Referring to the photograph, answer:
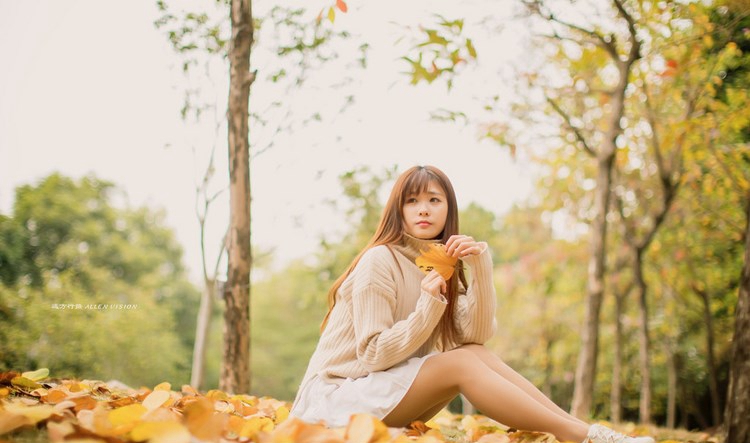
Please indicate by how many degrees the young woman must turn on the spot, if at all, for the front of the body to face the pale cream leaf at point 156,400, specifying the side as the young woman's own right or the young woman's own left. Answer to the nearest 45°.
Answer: approximately 90° to the young woman's own right

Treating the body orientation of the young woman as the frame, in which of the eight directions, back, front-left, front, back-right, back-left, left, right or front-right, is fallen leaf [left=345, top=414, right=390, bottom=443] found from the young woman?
front-right

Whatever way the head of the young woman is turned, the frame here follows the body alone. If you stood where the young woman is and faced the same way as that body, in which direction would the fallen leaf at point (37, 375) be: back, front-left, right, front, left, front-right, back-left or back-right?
back-right

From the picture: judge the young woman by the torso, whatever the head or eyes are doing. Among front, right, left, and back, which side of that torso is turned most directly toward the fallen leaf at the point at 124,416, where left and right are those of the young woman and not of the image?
right

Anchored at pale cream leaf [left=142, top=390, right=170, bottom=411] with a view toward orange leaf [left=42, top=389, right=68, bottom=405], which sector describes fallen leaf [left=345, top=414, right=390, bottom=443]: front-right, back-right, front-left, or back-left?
back-left

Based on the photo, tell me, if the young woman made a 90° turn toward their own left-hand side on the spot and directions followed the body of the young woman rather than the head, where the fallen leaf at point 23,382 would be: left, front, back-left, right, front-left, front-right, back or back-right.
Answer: back-left

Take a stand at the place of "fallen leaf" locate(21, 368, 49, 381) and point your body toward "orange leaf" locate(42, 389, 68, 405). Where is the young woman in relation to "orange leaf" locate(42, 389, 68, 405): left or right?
left

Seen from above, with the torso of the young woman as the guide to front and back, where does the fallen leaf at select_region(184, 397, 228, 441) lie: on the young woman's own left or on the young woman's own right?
on the young woman's own right

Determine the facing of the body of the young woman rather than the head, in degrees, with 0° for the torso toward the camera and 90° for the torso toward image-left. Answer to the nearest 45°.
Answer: approximately 315°

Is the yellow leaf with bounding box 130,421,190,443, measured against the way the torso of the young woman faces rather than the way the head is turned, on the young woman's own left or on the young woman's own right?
on the young woman's own right
